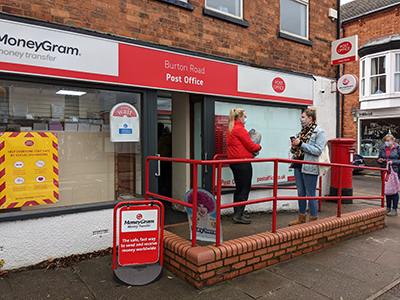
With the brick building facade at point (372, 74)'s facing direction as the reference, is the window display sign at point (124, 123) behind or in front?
in front

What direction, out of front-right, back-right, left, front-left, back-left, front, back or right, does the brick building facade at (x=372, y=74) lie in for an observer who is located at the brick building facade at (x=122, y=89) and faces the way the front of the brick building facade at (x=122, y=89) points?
left

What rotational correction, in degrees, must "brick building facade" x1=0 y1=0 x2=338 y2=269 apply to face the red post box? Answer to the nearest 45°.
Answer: approximately 90° to its left

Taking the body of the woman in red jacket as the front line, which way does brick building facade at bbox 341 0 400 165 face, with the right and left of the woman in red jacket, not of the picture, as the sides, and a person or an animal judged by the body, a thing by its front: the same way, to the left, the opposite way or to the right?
the opposite way

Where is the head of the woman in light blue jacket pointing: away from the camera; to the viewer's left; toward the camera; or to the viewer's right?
to the viewer's left

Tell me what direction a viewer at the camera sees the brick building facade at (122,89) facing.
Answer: facing the viewer and to the right of the viewer
